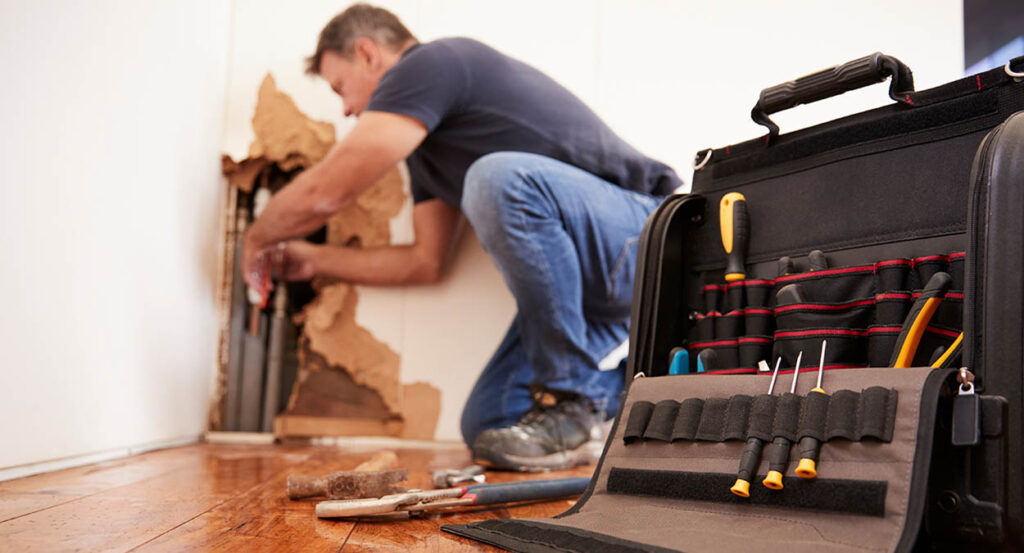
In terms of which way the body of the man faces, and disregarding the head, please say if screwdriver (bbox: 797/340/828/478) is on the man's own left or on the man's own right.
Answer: on the man's own left

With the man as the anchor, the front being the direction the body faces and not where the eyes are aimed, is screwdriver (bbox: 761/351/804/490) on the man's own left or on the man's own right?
on the man's own left

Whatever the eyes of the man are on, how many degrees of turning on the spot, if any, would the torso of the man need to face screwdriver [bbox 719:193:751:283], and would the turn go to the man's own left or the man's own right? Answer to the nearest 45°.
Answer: approximately 90° to the man's own left

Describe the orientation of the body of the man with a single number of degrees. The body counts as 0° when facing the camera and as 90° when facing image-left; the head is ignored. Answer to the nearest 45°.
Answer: approximately 90°

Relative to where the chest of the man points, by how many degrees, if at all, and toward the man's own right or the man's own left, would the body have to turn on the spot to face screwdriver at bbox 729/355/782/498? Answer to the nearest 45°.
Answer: approximately 90° to the man's own left

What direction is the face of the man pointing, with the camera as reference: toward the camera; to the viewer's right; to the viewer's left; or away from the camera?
to the viewer's left

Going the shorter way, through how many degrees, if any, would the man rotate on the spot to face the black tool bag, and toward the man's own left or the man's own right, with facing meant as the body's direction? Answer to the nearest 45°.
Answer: approximately 90° to the man's own left
